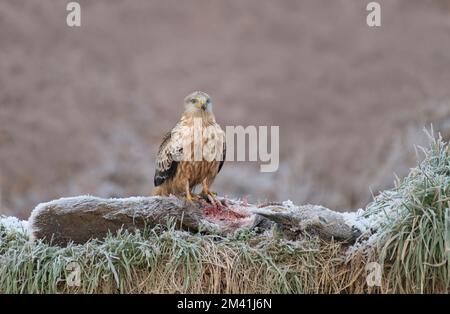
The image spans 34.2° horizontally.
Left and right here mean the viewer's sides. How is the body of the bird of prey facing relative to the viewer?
facing the viewer and to the right of the viewer
